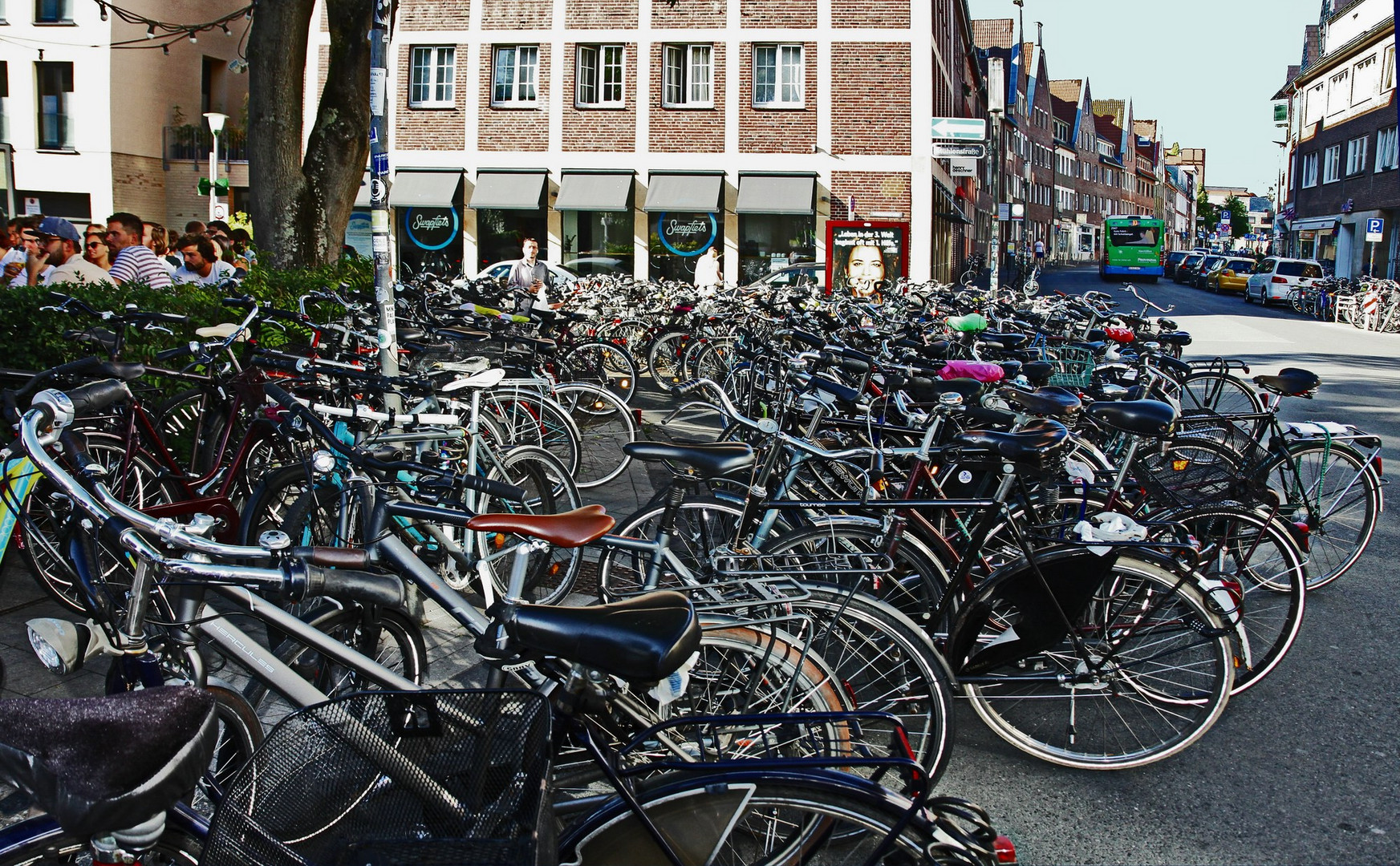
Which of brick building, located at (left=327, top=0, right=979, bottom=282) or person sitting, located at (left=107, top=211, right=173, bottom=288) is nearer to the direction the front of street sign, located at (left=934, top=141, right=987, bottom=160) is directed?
the person sitting

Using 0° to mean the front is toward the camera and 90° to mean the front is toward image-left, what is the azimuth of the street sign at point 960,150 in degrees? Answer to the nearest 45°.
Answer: approximately 0°

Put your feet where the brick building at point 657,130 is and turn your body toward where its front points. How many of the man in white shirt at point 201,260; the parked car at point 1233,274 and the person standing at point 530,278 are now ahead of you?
2

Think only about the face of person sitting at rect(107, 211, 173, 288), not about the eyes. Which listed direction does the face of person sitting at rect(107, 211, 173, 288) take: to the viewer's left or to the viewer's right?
to the viewer's left

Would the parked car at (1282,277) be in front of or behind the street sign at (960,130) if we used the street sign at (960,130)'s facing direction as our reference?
behind

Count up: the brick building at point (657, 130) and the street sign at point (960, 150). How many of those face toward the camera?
2

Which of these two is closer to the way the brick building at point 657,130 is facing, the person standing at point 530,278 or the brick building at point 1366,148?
the person standing
